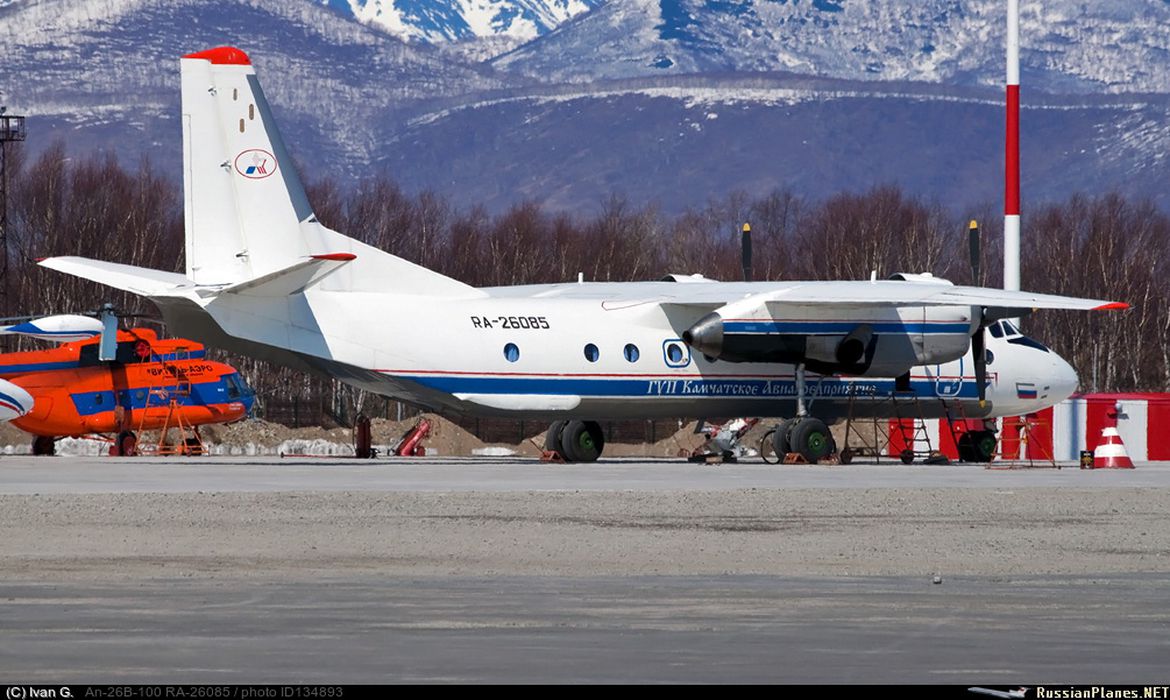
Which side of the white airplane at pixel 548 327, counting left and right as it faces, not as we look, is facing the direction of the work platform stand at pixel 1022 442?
front

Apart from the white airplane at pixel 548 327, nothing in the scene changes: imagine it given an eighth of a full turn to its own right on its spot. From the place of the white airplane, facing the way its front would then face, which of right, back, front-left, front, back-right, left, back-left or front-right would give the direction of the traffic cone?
front

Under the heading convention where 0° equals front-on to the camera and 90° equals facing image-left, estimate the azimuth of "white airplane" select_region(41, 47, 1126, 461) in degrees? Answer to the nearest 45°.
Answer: approximately 225°
